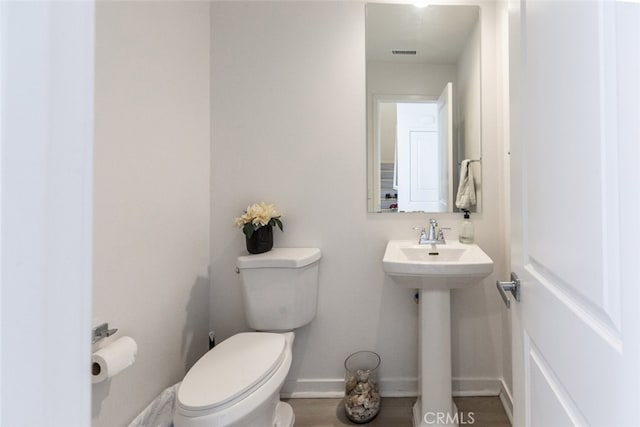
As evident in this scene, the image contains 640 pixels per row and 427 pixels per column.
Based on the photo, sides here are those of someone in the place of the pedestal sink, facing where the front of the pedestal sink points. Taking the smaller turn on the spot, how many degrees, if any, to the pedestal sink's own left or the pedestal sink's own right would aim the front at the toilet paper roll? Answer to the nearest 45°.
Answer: approximately 45° to the pedestal sink's own right

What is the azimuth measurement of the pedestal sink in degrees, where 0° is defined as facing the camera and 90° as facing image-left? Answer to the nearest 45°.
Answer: approximately 0°

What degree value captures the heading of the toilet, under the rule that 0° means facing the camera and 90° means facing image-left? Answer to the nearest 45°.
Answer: approximately 45°

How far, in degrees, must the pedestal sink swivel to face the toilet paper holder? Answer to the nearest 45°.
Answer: approximately 45° to its right

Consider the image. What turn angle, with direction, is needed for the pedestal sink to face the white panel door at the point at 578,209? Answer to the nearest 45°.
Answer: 0° — it already faces it
